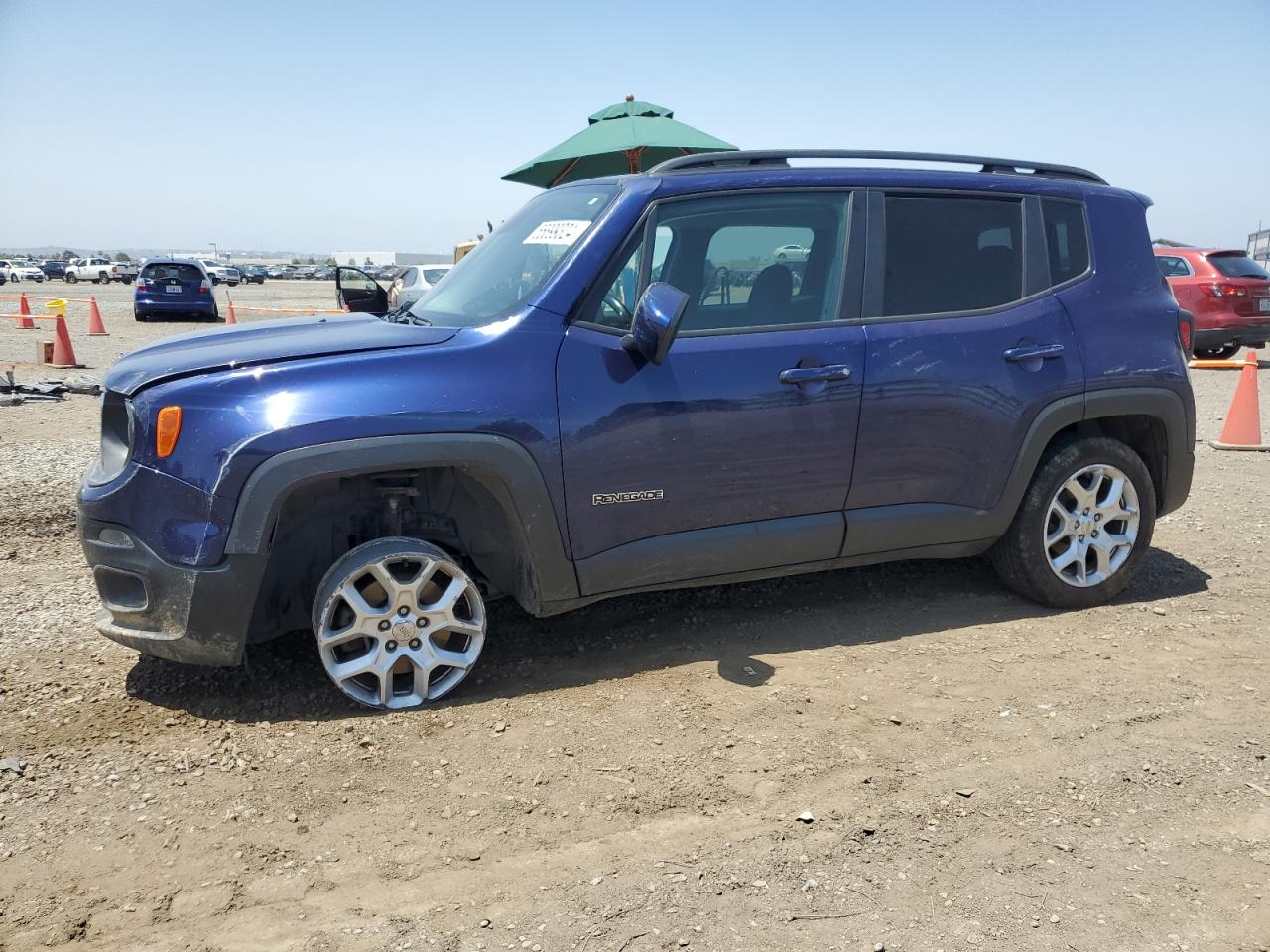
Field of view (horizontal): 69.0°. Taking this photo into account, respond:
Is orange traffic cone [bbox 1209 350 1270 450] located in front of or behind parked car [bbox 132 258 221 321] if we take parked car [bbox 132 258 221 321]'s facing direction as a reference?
behind

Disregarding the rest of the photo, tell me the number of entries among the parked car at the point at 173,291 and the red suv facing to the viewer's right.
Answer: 0

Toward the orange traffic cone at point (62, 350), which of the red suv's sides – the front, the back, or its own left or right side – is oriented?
left

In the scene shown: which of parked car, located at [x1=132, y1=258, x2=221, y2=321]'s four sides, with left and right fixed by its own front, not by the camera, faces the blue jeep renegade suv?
back

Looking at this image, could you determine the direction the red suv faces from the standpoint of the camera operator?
facing away from the viewer and to the left of the viewer

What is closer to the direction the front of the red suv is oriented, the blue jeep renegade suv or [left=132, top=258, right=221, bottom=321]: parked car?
the parked car

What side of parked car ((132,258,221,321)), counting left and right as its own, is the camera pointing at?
back

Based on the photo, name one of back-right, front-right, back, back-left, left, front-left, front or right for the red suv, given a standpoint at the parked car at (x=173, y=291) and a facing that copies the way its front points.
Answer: back-right

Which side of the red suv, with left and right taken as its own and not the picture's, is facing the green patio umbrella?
left

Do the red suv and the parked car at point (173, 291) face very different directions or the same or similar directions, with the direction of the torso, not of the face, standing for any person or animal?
same or similar directions

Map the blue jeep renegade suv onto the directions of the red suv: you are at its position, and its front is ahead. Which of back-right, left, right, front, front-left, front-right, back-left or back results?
back-left
